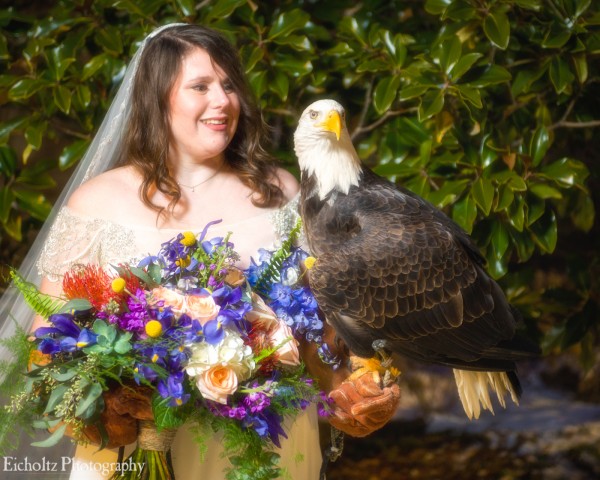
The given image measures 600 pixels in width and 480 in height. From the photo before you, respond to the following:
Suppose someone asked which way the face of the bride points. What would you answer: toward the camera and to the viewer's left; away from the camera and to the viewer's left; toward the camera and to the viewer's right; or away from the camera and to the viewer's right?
toward the camera and to the viewer's right

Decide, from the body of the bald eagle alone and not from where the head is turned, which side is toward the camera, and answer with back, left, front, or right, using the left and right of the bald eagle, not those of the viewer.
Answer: left
